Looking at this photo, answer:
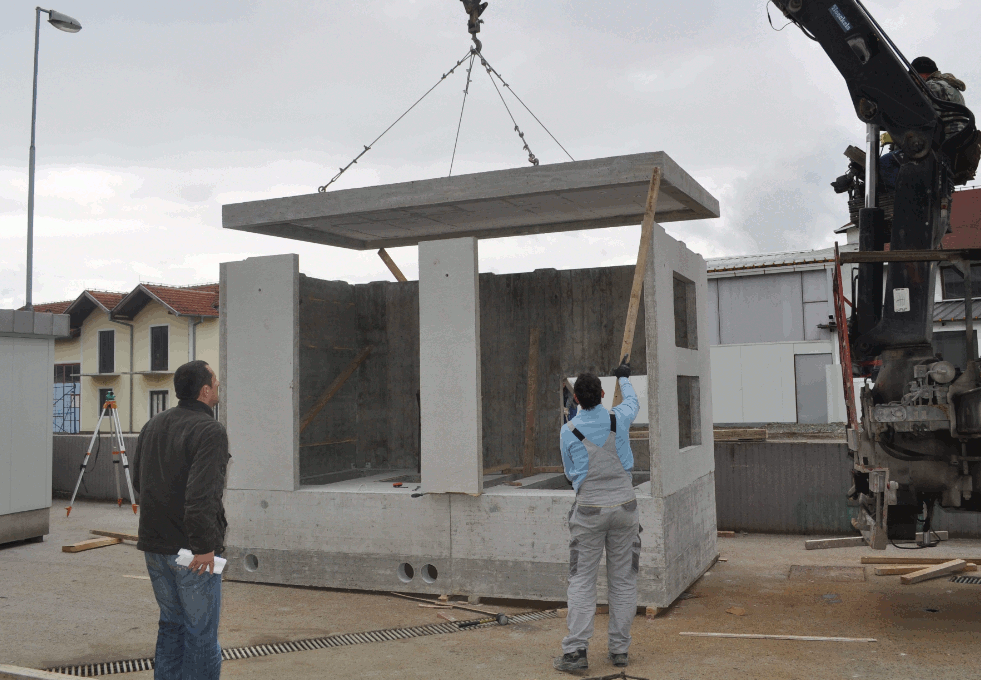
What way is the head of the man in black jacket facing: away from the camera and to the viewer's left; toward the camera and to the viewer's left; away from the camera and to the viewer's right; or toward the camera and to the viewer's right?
away from the camera and to the viewer's right

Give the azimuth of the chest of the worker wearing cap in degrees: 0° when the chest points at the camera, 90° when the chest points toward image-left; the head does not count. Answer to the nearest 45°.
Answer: approximately 90°

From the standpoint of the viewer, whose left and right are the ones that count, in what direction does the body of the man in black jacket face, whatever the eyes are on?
facing away from the viewer and to the right of the viewer

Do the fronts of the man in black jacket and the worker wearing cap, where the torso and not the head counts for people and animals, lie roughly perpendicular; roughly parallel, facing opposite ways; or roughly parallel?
roughly perpendicular

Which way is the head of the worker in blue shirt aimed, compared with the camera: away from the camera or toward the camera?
away from the camera

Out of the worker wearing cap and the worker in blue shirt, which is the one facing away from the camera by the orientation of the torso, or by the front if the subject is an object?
the worker in blue shirt

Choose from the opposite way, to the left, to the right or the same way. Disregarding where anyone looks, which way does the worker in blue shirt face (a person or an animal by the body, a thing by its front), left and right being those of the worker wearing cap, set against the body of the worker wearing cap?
to the right

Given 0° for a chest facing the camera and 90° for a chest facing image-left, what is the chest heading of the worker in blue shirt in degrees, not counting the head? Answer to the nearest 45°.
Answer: approximately 180°

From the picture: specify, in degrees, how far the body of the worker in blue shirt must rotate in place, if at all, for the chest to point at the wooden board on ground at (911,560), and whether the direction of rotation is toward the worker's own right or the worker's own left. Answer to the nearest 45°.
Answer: approximately 45° to the worker's own right

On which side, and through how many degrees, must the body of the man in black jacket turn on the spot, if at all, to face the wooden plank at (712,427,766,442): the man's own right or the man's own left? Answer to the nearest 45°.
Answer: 0° — they already face it
